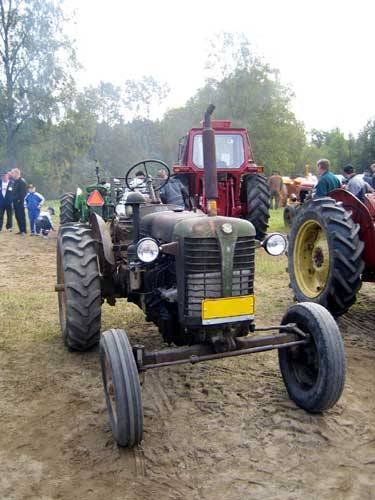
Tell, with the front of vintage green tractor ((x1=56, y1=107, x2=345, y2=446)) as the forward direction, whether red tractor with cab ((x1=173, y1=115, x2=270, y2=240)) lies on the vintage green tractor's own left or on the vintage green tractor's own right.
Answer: on the vintage green tractor's own left

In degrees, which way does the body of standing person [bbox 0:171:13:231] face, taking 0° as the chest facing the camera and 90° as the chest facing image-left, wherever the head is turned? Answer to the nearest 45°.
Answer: approximately 0°

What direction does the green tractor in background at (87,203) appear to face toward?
away from the camera

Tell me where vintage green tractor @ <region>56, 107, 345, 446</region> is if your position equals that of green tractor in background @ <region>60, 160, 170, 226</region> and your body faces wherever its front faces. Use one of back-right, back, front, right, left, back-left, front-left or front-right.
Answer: back

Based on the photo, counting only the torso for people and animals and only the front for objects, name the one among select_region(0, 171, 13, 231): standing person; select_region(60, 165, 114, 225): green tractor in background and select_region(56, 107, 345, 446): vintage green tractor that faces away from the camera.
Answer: the green tractor in background

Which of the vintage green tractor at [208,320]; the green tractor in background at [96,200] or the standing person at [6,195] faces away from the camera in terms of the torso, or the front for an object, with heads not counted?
the green tractor in background
